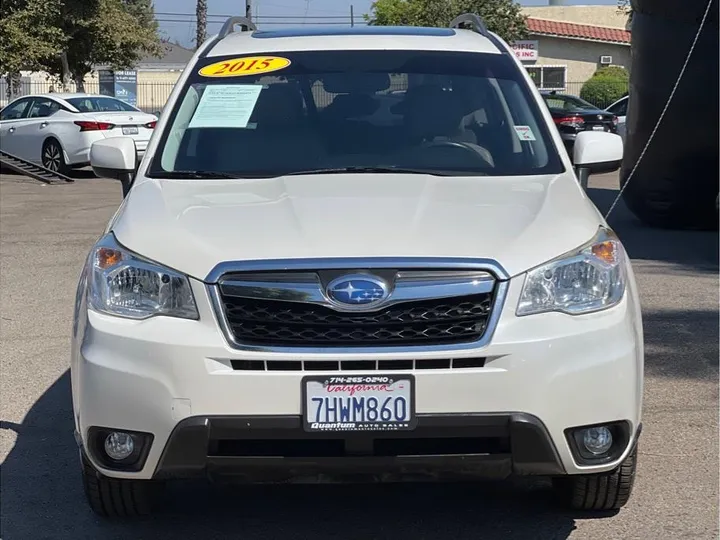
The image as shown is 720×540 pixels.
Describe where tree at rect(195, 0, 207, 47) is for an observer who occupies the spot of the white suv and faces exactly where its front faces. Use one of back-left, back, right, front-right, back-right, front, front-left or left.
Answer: back

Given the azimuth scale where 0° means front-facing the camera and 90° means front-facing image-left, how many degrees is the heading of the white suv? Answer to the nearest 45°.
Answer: approximately 0°

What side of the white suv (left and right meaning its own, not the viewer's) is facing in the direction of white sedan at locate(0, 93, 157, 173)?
back

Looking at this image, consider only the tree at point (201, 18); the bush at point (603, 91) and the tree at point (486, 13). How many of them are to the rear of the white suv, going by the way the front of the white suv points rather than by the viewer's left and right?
3

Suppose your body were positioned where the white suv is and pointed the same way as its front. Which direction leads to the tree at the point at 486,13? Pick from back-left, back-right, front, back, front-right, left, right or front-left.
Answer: back

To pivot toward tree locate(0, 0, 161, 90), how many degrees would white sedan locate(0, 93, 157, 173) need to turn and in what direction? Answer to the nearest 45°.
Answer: approximately 45° to its right

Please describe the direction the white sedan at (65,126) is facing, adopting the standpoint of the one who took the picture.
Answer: facing away from the viewer and to the left of the viewer

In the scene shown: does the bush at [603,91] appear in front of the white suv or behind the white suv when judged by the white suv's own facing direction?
behind

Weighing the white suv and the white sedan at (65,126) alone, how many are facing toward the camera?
1

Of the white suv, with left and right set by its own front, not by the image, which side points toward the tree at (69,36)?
back

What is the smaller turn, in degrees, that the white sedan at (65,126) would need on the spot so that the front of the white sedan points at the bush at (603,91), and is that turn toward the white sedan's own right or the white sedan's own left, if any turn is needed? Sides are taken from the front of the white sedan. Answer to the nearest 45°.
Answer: approximately 90° to the white sedan's own right

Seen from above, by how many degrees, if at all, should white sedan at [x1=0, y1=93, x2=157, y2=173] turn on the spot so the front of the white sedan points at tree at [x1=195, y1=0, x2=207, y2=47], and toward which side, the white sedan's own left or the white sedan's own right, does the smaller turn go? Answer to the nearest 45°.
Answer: approximately 45° to the white sedan's own right
